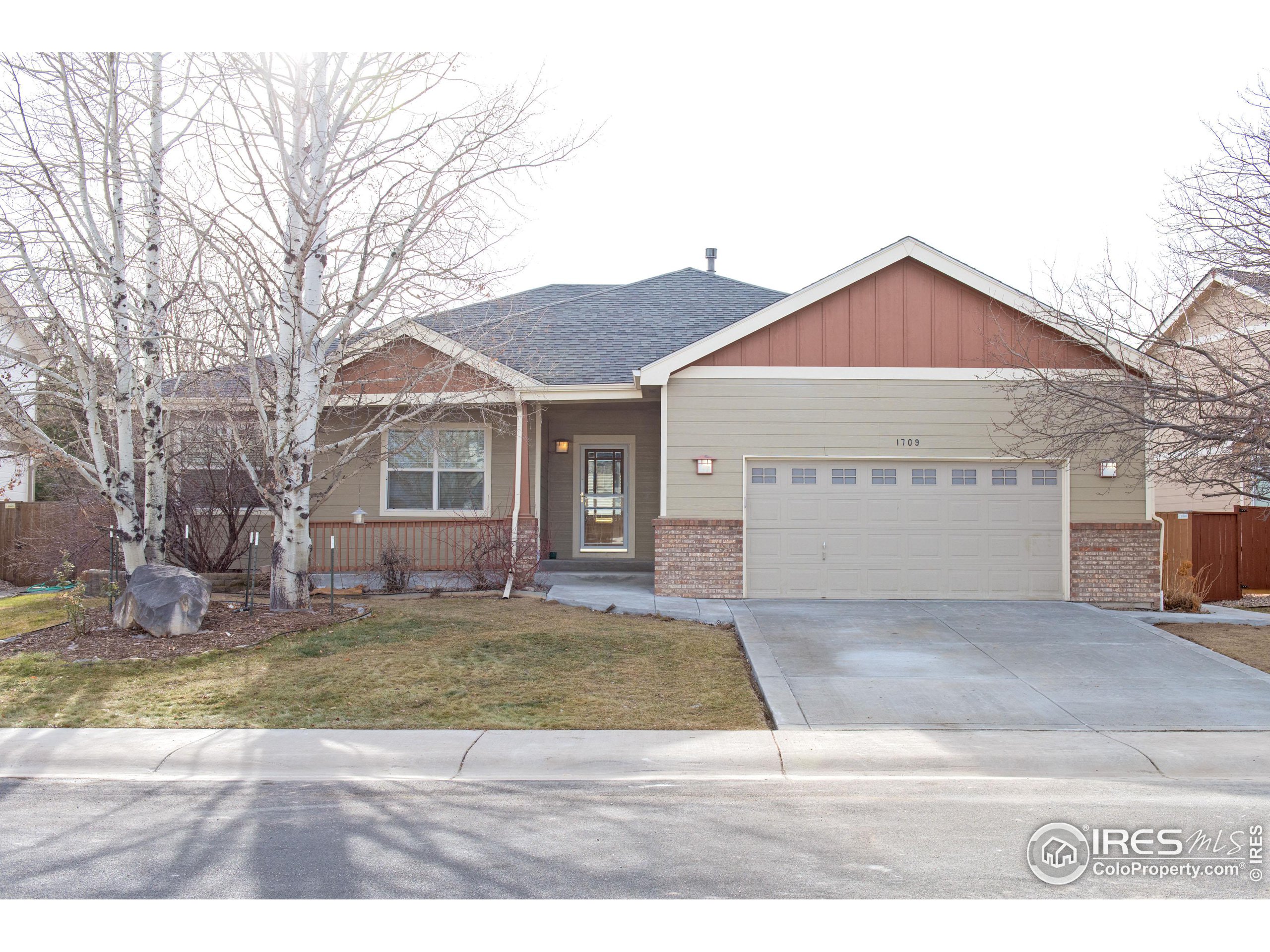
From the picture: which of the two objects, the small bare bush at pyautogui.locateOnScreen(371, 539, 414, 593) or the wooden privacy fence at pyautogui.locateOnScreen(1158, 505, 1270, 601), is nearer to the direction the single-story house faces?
the small bare bush

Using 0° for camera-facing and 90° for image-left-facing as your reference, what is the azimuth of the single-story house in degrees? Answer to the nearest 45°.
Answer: approximately 0°

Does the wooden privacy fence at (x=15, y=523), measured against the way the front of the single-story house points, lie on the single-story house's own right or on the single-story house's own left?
on the single-story house's own right

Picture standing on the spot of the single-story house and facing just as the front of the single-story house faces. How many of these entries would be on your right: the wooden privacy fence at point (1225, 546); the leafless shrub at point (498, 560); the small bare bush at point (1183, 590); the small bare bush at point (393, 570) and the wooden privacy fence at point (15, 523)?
3

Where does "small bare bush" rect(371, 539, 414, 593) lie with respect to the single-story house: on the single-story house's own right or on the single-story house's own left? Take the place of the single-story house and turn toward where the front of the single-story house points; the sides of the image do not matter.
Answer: on the single-story house's own right

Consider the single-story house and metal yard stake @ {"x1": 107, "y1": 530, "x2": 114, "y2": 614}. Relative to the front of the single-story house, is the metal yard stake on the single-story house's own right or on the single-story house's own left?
on the single-story house's own right

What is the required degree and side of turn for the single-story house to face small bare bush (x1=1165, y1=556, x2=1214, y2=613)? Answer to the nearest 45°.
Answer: approximately 90° to its left

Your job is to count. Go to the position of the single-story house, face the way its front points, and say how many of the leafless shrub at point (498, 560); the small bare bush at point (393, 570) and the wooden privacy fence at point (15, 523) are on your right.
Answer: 3

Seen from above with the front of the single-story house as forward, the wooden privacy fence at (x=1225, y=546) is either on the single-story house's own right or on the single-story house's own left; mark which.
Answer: on the single-story house's own left

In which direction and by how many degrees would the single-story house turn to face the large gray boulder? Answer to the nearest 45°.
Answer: approximately 45° to its right

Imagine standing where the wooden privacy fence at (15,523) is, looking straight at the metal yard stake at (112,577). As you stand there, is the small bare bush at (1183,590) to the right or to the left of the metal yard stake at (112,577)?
left
